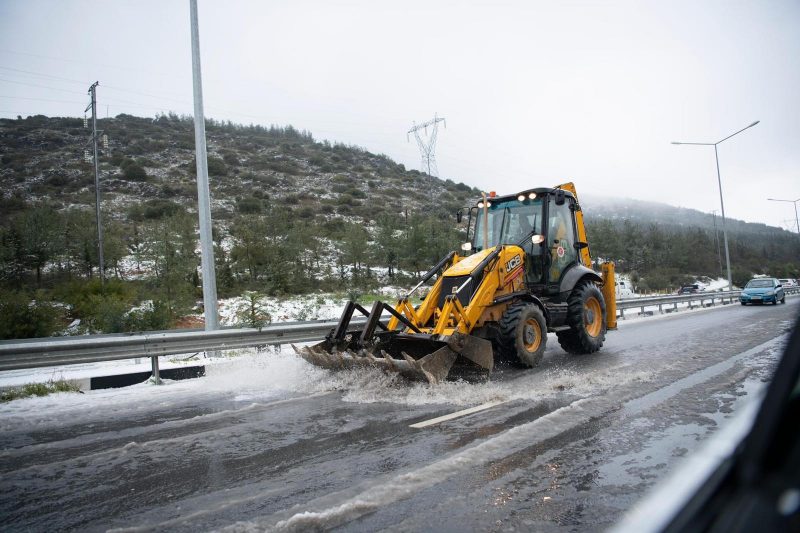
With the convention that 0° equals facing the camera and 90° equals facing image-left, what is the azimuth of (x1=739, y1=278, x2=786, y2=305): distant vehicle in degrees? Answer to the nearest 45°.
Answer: approximately 45°

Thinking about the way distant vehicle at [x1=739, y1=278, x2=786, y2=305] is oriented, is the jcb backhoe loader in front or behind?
in front

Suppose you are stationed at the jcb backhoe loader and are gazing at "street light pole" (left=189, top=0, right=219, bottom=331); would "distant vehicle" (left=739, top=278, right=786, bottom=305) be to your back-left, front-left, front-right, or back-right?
back-right

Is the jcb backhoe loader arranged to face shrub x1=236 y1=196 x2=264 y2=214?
no

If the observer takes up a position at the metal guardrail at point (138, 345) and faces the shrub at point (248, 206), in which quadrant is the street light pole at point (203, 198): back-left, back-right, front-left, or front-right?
front-right

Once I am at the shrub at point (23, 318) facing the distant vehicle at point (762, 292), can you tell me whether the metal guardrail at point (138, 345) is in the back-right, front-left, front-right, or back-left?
front-right

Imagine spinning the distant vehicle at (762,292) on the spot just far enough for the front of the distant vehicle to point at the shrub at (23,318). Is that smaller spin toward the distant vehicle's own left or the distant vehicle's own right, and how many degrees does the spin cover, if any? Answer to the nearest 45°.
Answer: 0° — it already faces it

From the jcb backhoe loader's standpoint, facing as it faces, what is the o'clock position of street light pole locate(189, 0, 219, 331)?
The street light pole is roughly at 2 o'clock from the jcb backhoe loader.

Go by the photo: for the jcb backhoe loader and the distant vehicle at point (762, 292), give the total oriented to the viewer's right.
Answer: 0

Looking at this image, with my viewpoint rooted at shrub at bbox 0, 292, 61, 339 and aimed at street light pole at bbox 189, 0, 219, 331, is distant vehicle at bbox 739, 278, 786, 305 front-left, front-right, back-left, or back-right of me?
front-left

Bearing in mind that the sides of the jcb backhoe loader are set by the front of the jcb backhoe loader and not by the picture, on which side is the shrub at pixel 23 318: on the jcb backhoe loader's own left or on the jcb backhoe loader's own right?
on the jcb backhoe loader's own right

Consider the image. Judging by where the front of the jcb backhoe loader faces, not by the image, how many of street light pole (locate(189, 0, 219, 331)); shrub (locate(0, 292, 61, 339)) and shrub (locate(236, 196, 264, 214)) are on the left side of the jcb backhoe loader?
0

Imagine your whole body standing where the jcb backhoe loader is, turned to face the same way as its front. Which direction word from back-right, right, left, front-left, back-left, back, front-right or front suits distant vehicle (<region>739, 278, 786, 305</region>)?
back
